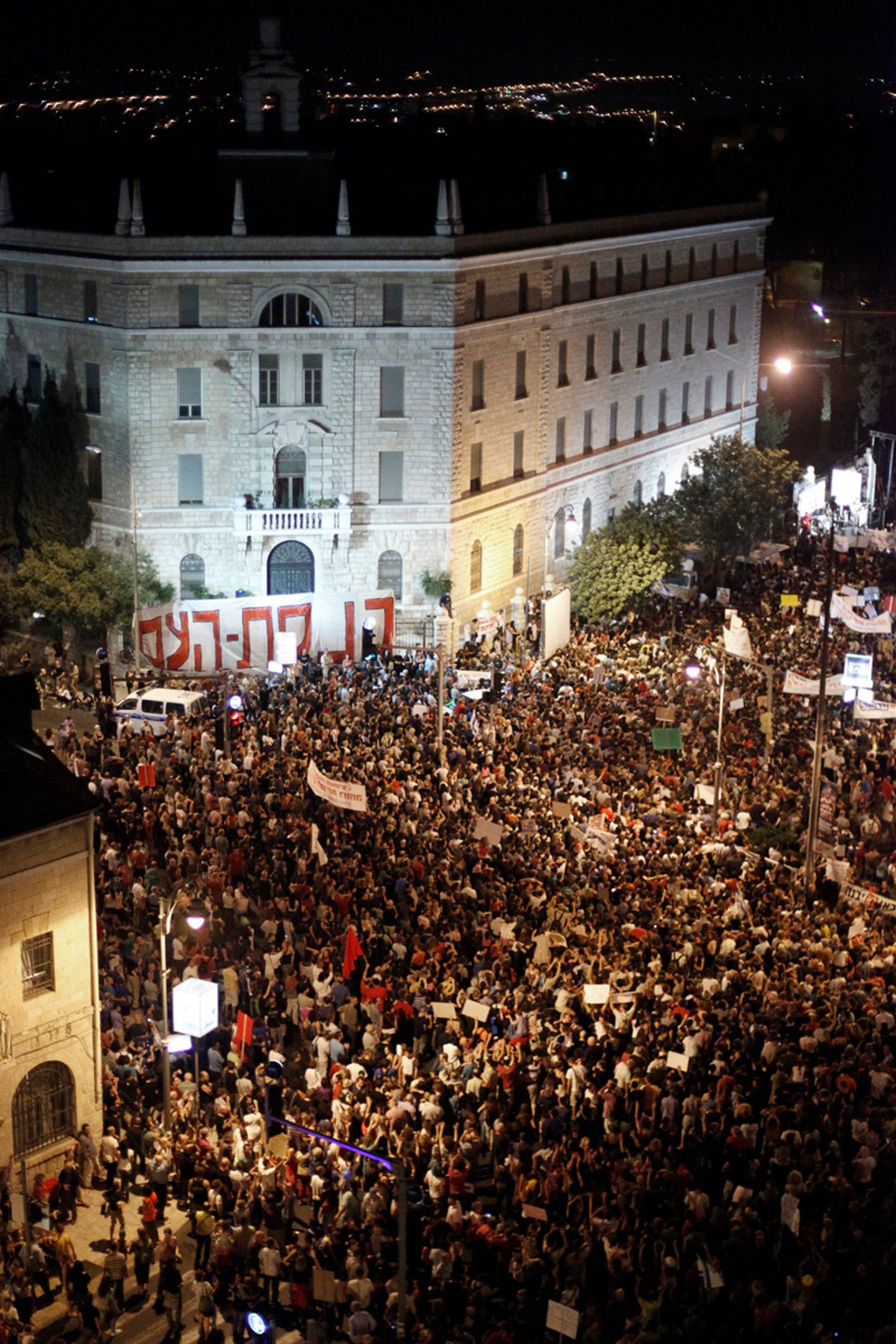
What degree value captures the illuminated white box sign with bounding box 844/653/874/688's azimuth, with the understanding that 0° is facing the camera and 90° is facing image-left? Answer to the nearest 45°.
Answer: approximately 0°

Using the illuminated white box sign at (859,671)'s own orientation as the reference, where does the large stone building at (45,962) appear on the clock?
The large stone building is roughly at 1 o'clock from the illuminated white box sign.

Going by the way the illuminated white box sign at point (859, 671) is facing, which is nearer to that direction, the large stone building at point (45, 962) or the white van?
the large stone building

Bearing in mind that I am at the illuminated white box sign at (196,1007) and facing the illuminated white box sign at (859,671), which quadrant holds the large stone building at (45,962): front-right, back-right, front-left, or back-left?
back-left

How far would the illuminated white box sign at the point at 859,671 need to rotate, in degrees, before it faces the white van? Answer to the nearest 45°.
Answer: approximately 90° to its right

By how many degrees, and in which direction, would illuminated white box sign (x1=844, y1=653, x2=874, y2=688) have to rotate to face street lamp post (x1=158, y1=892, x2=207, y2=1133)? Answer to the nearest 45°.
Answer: approximately 45° to its right

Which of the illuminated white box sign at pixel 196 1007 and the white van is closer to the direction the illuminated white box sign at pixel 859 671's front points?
the illuminated white box sign
